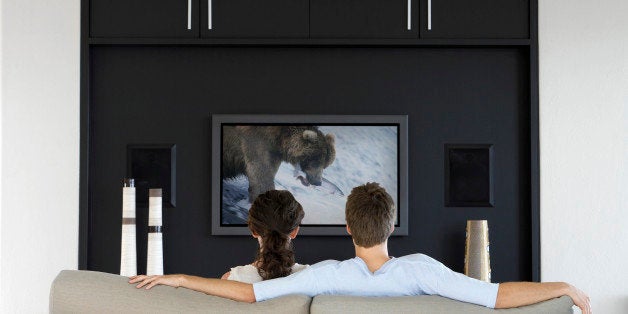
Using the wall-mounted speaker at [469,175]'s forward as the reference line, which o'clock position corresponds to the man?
The man is roughly at 12 o'clock from the wall-mounted speaker.

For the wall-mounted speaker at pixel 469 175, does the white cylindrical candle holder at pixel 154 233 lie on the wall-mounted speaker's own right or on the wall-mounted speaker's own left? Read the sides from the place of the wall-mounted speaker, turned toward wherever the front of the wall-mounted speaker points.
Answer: on the wall-mounted speaker's own right

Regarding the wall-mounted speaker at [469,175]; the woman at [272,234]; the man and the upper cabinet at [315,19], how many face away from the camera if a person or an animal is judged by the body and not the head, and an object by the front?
2

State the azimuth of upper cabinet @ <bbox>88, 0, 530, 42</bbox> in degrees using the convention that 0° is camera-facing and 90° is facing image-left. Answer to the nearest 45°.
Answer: approximately 0°

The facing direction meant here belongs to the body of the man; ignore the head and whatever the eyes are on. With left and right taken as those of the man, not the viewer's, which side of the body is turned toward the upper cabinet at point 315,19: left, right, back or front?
front

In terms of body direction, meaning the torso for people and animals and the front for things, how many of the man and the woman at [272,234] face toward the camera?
0

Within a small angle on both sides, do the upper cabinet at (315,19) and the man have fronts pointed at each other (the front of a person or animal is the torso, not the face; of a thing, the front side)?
yes

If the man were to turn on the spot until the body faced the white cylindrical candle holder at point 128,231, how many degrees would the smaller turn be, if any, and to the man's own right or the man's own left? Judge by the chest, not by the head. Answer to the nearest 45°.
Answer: approximately 45° to the man's own left

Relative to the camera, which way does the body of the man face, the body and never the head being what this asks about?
away from the camera

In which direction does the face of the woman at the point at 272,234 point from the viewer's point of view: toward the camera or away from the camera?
away from the camera

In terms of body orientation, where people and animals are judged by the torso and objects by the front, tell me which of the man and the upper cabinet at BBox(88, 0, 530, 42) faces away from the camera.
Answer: the man

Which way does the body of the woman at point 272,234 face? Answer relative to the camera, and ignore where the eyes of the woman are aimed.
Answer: away from the camera

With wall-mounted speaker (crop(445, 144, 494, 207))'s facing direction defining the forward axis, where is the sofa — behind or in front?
in front

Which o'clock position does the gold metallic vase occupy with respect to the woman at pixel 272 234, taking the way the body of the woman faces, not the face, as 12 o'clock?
The gold metallic vase is roughly at 1 o'clock from the woman.
